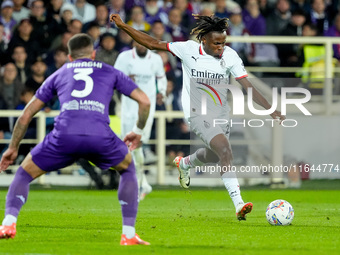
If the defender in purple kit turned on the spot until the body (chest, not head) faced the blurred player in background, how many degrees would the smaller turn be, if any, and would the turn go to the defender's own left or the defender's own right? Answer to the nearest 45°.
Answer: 0° — they already face them

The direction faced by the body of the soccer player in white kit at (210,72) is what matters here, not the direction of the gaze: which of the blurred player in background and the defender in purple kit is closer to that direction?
the defender in purple kit

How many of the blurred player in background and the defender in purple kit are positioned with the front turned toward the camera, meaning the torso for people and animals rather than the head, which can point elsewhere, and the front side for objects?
1

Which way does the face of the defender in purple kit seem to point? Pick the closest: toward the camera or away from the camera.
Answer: away from the camera

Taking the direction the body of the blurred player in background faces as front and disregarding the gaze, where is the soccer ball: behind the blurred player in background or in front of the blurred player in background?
in front

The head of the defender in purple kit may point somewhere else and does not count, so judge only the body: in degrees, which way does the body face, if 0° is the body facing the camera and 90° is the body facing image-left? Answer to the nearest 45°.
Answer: approximately 180°

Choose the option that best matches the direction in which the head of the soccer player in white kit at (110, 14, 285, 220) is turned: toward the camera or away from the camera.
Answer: toward the camera

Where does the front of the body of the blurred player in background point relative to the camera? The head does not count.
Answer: toward the camera

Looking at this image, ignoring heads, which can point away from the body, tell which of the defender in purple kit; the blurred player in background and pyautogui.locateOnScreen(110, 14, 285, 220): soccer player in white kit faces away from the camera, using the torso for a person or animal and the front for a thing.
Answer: the defender in purple kit

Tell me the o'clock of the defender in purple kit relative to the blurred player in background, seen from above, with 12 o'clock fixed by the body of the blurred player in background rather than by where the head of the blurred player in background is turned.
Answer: The defender in purple kit is roughly at 12 o'clock from the blurred player in background.
